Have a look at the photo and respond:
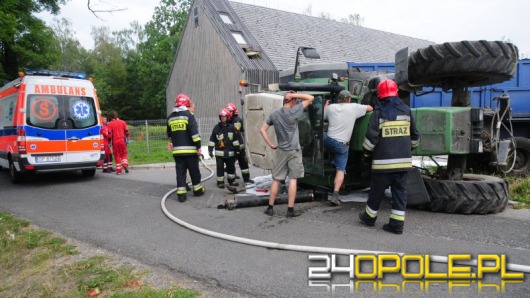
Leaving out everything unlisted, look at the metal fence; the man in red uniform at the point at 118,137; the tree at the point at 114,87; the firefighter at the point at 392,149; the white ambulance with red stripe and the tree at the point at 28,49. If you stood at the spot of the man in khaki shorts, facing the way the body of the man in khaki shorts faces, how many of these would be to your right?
1

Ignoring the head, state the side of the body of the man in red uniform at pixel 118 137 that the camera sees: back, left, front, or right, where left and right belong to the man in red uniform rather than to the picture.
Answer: back

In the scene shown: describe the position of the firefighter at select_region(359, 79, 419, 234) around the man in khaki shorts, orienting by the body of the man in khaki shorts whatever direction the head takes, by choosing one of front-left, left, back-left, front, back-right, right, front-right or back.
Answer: right

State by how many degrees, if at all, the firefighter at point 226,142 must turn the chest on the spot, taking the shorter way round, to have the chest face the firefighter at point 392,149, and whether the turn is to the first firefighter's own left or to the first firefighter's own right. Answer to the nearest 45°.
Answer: approximately 45° to the first firefighter's own left

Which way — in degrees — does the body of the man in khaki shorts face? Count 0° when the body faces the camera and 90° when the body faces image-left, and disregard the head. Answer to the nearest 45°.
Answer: approximately 225°

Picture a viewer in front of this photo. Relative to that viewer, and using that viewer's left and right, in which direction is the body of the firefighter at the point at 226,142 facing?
facing the viewer

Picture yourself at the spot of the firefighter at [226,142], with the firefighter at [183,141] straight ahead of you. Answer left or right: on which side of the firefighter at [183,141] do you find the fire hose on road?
left

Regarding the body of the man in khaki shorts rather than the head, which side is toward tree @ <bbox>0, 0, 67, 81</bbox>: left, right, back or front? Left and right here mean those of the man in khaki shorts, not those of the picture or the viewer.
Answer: left

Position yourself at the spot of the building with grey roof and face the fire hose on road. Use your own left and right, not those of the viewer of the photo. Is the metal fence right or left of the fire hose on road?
right

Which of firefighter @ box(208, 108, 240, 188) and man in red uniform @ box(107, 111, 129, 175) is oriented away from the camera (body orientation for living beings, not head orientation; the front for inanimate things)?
the man in red uniform

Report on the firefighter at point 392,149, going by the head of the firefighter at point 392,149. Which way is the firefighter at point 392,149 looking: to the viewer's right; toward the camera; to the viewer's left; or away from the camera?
away from the camera

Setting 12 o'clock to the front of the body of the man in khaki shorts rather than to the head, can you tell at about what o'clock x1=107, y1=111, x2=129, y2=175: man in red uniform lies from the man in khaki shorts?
The man in red uniform is roughly at 11 o'clock from the man in khaki shorts.

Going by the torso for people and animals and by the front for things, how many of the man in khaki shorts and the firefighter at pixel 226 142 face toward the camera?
1

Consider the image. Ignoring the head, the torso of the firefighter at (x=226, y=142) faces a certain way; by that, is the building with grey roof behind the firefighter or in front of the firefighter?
behind

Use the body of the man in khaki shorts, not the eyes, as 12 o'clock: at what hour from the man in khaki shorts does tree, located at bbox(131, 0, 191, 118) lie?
The tree is roughly at 10 o'clock from the man in khaki shorts.
